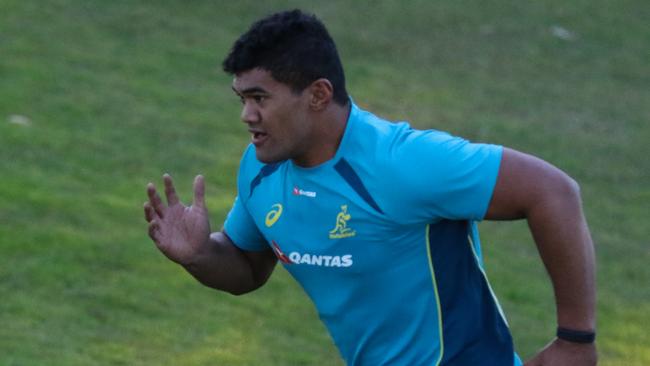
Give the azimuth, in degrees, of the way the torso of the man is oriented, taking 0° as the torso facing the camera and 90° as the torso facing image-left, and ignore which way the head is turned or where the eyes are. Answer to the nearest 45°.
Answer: approximately 45°

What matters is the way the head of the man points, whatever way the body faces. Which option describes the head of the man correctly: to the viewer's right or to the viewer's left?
to the viewer's left
